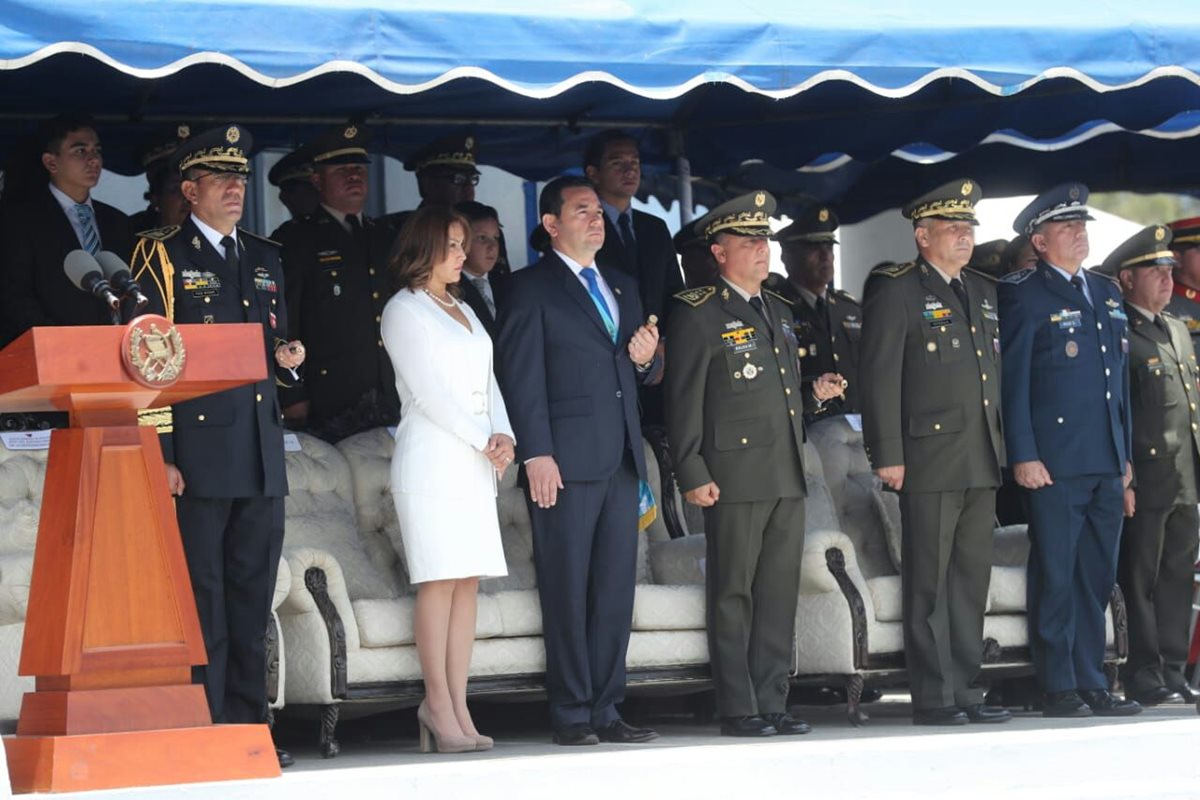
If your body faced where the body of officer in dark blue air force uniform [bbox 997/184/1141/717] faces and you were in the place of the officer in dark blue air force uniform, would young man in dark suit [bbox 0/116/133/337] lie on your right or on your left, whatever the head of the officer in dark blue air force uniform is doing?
on your right

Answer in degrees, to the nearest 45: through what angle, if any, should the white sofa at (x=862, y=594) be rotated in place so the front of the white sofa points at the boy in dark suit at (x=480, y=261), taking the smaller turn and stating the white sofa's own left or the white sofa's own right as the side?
approximately 135° to the white sofa's own right

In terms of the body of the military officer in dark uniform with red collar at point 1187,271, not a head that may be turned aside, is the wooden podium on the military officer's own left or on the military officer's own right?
on the military officer's own right

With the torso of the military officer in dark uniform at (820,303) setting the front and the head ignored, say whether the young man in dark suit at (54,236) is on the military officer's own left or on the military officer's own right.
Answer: on the military officer's own right

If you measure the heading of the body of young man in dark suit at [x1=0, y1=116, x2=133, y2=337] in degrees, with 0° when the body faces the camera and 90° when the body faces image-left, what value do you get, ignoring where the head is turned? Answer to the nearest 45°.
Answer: approximately 315°

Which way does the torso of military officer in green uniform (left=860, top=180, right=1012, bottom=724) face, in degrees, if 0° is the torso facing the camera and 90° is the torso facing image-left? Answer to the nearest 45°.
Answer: approximately 315°

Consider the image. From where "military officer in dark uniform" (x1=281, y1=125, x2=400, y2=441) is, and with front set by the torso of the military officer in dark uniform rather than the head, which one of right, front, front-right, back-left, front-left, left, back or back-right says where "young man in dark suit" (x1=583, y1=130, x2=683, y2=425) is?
front-left

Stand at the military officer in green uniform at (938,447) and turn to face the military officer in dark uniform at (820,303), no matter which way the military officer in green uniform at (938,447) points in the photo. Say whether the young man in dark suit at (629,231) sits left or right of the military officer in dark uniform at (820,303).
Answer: left
